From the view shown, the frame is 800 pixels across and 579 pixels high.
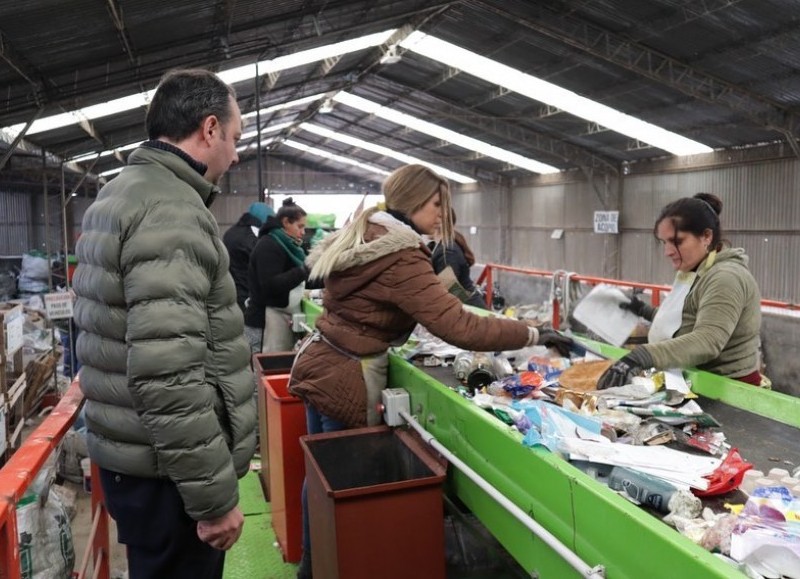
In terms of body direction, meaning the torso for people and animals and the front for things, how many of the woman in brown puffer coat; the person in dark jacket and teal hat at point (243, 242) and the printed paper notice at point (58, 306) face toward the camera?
1

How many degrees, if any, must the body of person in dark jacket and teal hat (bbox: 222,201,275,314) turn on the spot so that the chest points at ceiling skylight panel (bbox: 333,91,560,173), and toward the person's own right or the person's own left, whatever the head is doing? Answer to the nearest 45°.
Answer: approximately 45° to the person's own left

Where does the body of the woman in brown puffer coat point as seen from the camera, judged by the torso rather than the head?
to the viewer's right

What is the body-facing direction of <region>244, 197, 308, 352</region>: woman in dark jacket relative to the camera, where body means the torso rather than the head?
to the viewer's right

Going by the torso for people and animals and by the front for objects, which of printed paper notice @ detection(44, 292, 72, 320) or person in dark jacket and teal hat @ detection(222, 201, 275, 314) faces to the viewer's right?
the person in dark jacket and teal hat

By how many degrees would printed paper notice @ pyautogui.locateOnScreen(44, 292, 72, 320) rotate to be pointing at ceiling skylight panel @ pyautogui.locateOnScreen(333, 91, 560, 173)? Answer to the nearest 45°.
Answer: approximately 135° to its left

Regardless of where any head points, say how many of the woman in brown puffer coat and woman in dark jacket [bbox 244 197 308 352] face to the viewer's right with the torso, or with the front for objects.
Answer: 2

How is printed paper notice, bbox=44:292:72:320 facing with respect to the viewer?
toward the camera

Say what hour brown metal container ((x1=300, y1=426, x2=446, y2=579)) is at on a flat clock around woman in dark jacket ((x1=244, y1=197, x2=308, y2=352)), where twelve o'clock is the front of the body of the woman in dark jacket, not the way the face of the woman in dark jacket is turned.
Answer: The brown metal container is roughly at 3 o'clock from the woman in dark jacket.

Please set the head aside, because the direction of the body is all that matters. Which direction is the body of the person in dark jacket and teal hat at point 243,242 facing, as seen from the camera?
to the viewer's right

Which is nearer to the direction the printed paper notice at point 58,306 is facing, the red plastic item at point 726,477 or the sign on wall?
the red plastic item
